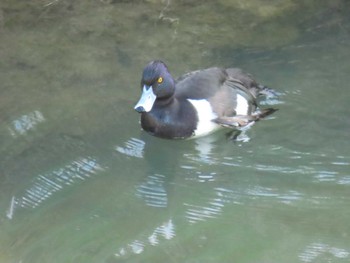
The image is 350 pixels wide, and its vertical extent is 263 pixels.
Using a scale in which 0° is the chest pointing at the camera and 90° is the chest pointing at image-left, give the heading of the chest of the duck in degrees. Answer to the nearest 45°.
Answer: approximately 45°
